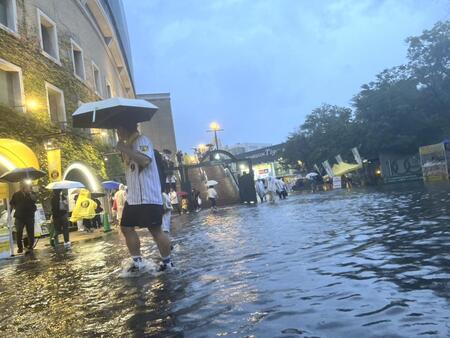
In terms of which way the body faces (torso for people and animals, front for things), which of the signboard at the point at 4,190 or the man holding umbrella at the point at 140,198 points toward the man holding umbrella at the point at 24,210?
the signboard

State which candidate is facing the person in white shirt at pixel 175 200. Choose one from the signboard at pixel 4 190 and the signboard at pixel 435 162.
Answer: the signboard at pixel 435 162

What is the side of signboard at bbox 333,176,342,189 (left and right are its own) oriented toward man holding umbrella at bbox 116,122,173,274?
front

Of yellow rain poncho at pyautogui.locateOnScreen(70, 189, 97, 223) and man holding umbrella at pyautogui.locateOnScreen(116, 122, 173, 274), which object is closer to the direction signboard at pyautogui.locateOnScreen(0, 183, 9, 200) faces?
the man holding umbrella

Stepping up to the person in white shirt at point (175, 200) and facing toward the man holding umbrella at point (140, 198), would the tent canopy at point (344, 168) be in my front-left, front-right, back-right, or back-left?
back-left

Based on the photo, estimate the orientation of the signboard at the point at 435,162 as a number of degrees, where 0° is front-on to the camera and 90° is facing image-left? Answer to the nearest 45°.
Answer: approximately 45°
